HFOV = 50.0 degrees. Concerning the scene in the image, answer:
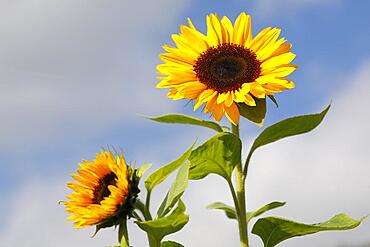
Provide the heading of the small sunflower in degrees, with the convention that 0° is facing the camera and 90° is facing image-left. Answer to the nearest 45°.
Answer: approximately 45°

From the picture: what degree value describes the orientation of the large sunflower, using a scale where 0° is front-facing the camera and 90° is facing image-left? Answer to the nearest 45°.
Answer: approximately 0°

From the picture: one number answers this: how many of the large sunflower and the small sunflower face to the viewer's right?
0
